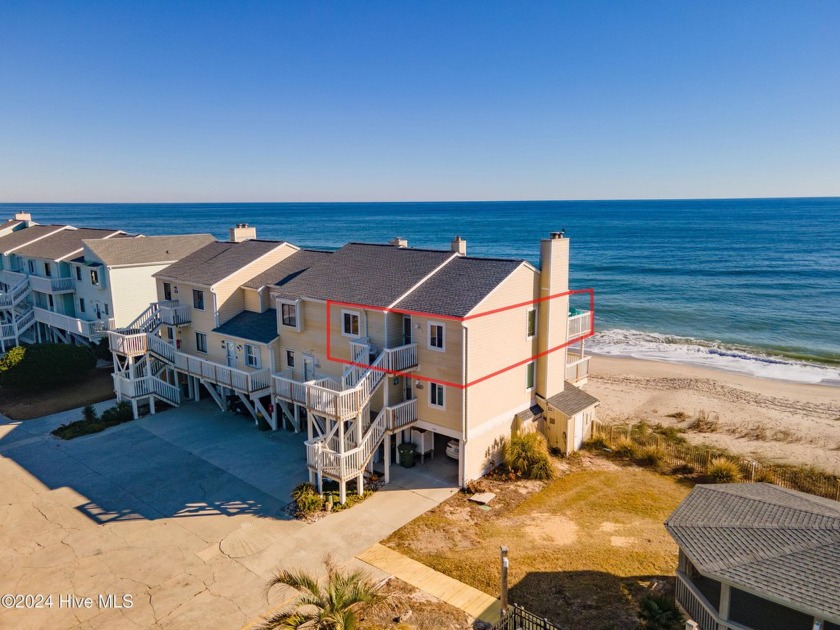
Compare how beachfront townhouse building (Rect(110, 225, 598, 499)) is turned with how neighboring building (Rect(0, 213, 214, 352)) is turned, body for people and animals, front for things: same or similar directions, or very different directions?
same or similar directions

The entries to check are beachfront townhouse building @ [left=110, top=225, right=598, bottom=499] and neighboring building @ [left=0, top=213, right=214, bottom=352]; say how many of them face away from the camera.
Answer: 0

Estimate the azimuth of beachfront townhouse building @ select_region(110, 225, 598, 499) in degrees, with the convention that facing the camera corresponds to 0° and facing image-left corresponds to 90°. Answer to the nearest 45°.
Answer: approximately 45°

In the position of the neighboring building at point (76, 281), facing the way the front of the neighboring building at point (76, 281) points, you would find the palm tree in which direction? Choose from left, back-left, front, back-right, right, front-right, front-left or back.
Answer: front-left

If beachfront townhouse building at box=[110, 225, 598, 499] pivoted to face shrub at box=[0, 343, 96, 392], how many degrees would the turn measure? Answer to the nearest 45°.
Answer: approximately 90° to its right

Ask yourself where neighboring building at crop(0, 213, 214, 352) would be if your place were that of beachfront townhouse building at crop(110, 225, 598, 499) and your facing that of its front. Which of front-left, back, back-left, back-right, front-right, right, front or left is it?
right

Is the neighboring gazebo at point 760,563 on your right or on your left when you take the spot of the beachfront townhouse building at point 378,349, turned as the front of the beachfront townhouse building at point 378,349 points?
on your left

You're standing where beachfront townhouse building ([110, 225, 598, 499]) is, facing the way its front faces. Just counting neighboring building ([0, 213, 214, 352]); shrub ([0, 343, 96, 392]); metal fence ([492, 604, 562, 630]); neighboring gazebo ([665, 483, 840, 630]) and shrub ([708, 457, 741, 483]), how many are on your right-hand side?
2

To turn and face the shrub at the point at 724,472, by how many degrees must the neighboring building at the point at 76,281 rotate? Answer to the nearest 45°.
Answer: approximately 90° to its left

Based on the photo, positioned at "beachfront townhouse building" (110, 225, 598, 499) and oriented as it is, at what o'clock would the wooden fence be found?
The wooden fence is roughly at 8 o'clock from the beachfront townhouse building.

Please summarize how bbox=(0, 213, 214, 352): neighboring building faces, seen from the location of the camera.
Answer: facing the viewer and to the left of the viewer

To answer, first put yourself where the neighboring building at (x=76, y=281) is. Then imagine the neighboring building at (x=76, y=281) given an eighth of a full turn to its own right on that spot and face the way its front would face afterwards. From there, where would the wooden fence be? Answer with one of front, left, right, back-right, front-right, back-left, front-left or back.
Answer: back-left

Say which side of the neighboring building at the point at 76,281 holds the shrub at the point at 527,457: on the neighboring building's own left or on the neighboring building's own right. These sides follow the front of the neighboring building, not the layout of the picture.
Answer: on the neighboring building's own left

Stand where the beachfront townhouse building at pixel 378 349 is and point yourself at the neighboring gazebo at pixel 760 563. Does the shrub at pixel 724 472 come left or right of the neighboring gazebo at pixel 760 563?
left

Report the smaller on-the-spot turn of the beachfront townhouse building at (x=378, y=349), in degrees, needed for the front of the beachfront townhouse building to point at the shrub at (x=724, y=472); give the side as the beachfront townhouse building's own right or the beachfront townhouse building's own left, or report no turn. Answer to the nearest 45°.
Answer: approximately 135° to the beachfront townhouse building's own left

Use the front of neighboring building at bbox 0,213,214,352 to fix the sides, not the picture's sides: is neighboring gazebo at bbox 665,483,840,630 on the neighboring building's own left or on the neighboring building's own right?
on the neighboring building's own left

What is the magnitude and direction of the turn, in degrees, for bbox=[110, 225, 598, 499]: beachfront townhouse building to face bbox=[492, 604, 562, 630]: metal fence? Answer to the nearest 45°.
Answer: approximately 45° to its left
